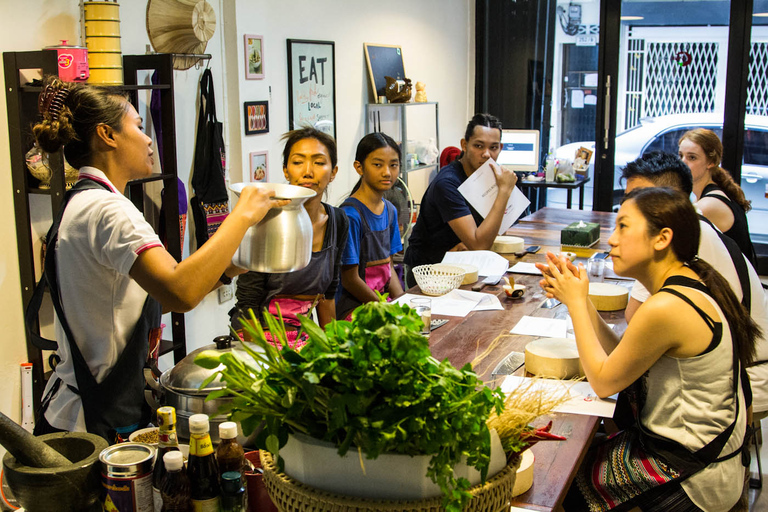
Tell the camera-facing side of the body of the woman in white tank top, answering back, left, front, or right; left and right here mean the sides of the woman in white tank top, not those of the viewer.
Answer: left

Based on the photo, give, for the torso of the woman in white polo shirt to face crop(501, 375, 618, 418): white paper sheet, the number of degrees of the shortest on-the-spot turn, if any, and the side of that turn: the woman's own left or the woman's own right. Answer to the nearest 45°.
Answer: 0° — they already face it

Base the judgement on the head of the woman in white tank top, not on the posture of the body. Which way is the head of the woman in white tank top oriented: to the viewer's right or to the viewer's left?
to the viewer's left

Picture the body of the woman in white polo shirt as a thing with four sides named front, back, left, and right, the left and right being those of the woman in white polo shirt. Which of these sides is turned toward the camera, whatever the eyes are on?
right

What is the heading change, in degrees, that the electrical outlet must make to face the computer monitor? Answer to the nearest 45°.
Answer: approximately 90° to its left

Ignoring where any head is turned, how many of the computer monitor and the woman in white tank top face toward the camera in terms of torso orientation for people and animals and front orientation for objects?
1
